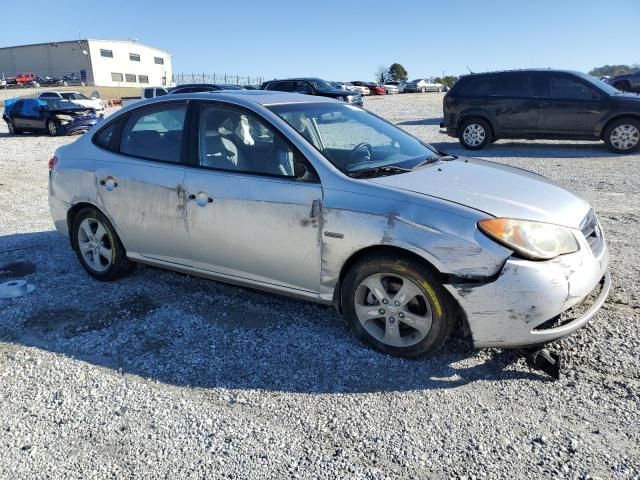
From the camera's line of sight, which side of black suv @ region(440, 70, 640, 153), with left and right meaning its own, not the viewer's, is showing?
right

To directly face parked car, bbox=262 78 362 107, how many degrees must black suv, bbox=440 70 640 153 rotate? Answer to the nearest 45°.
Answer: approximately 135° to its left

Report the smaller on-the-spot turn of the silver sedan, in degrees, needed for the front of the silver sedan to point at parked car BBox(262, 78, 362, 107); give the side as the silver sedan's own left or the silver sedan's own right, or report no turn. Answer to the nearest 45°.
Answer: approximately 135° to the silver sedan's own left

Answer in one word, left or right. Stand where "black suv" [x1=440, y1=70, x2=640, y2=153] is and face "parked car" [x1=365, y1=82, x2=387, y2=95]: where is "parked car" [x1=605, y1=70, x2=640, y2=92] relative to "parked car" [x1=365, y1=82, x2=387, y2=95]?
right

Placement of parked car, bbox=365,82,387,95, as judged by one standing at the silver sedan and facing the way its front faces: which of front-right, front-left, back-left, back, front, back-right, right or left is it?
back-left

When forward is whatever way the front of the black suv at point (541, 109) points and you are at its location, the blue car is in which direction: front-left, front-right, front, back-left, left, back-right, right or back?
back

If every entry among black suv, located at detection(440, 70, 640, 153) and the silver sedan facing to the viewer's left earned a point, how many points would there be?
0

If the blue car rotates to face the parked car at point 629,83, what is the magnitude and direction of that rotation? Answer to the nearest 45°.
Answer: approximately 45° to its left

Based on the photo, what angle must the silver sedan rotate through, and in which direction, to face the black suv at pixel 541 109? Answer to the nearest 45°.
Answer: approximately 90° to its left

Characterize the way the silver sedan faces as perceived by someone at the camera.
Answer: facing the viewer and to the right of the viewer

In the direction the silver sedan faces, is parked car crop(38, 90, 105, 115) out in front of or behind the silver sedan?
behind
